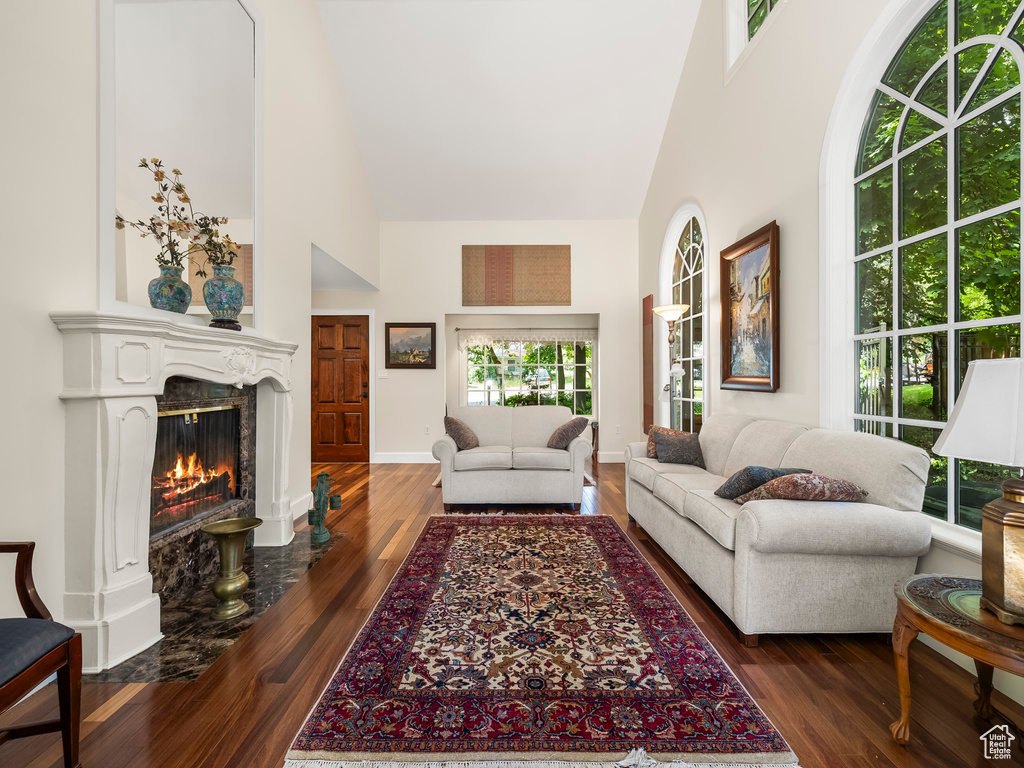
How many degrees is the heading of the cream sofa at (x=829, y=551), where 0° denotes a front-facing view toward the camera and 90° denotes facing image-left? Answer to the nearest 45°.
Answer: approximately 45°

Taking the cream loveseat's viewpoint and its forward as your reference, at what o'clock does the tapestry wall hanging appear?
The tapestry wall hanging is roughly at 6 o'clock from the cream loveseat.

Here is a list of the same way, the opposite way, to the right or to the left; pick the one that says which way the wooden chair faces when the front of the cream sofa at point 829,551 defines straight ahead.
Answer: the opposite way

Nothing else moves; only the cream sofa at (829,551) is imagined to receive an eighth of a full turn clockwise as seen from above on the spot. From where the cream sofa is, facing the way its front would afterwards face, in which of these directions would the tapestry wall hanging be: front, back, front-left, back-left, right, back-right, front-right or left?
front-right

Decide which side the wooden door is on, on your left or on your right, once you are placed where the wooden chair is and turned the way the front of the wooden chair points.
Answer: on your left

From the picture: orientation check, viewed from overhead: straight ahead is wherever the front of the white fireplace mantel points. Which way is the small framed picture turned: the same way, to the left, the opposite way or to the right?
to the right

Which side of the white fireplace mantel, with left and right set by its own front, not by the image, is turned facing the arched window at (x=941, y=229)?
front

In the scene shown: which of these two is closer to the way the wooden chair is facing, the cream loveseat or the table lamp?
the table lamp

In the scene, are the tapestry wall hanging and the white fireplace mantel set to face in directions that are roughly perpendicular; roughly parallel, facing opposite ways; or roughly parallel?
roughly perpendicular

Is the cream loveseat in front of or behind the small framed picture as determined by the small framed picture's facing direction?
in front

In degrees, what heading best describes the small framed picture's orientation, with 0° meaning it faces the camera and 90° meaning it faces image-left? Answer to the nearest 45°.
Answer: approximately 0°

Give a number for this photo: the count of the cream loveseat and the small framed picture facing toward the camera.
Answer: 2

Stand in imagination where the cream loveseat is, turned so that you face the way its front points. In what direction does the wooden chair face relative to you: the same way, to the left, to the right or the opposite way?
to the left
